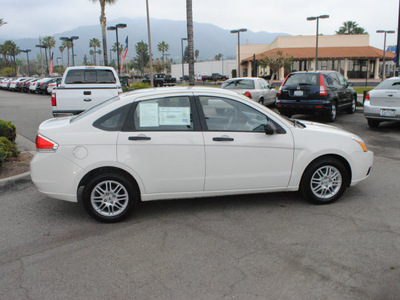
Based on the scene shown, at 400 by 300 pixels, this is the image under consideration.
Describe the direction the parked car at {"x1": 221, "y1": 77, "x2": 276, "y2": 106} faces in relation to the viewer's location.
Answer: facing away from the viewer and to the right of the viewer

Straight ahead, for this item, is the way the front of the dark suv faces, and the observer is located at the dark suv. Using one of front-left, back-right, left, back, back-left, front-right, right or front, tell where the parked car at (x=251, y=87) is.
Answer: left

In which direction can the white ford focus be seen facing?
to the viewer's right

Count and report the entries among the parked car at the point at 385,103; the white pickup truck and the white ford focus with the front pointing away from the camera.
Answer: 2

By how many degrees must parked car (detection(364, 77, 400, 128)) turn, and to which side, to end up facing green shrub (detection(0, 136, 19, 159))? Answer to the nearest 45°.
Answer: approximately 135° to its left

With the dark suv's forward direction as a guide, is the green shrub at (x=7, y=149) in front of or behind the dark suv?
behind

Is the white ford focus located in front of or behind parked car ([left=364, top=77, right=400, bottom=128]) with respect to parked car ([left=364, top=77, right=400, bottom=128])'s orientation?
behind

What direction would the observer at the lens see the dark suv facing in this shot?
facing away from the viewer and to the right of the viewer

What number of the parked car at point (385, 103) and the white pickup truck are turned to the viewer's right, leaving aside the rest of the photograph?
0

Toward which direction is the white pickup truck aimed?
away from the camera

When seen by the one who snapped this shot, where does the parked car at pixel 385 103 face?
facing away from the viewer

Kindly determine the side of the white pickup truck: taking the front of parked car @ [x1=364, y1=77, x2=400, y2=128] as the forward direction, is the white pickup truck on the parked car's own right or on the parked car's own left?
on the parked car's own left

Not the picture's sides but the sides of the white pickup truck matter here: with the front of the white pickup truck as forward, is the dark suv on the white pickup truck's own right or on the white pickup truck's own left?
on the white pickup truck's own right

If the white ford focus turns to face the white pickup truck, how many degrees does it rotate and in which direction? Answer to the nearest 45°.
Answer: approximately 135° to its left

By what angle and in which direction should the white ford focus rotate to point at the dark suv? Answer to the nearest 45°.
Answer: approximately 45° to its left

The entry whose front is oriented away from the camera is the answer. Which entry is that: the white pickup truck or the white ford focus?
the white pickup truck
